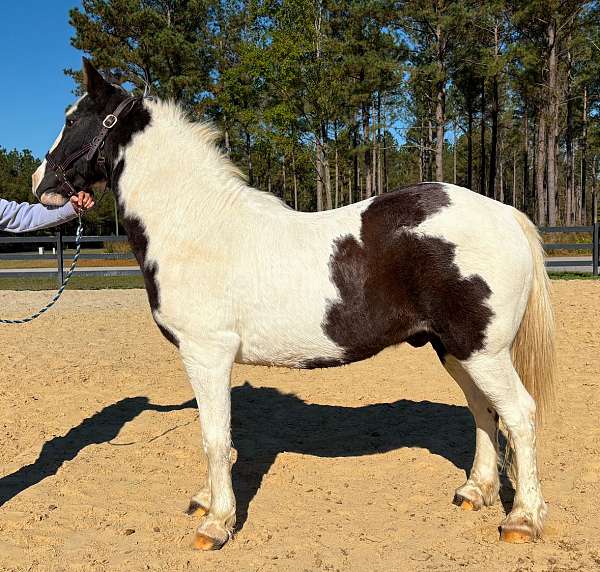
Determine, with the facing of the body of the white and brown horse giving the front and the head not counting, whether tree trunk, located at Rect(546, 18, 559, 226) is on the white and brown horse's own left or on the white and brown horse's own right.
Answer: on the white and brown horse's own right

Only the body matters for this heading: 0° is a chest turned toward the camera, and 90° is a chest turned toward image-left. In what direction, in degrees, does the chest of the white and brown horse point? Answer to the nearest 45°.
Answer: approximately 90°
